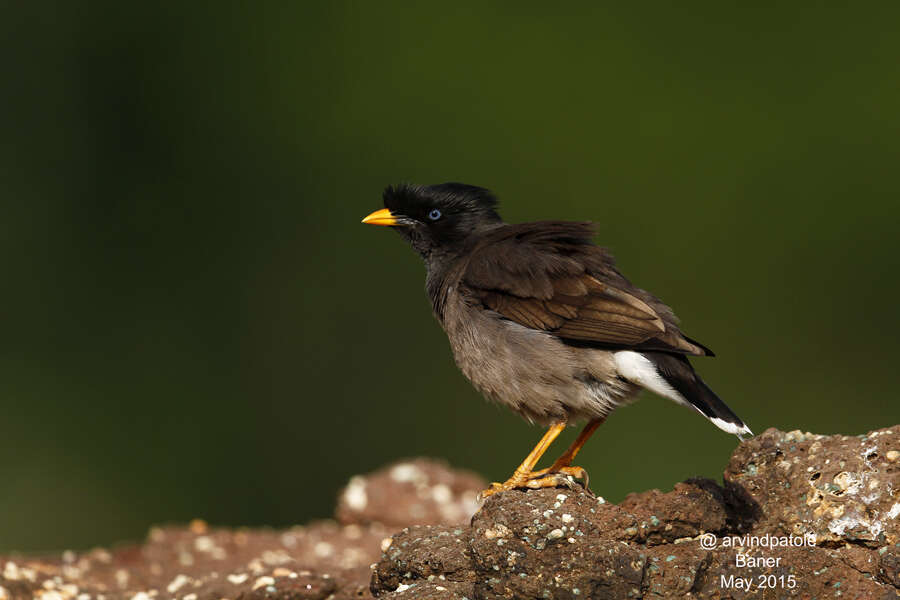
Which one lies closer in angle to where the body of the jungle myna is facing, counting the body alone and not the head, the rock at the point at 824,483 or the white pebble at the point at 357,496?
the white pebble

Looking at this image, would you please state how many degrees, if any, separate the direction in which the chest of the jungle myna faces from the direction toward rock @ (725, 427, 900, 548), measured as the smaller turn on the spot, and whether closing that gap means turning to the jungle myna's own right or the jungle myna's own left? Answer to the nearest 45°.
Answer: approximately 135° to the jungle myna's own left

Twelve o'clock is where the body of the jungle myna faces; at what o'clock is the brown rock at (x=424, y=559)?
The brown rock is roughly at 10 o'clock from the jungle myna.

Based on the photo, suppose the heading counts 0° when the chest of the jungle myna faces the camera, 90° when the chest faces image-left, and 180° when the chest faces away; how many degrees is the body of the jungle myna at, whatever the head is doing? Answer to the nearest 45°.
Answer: approximately 90°

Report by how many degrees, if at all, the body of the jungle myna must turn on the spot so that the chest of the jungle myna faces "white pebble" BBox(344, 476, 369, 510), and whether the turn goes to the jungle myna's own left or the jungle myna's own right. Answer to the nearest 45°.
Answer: approximately 45° to the jungle myna's own right
